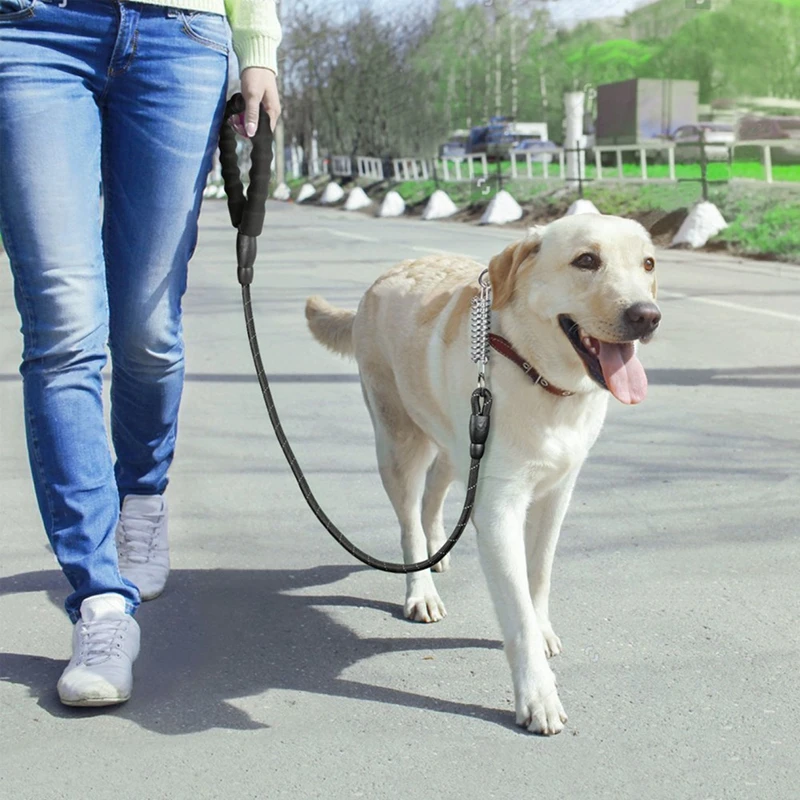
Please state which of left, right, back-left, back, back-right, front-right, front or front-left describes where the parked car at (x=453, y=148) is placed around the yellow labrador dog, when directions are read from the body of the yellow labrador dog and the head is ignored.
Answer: back-left

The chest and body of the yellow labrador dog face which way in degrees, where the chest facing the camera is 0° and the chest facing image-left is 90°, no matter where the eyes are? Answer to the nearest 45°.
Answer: approximately 315°

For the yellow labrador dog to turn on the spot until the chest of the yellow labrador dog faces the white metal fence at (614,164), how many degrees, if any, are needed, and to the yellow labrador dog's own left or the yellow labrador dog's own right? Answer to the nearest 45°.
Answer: approximately 135° to the yellow labrador dog's own left
